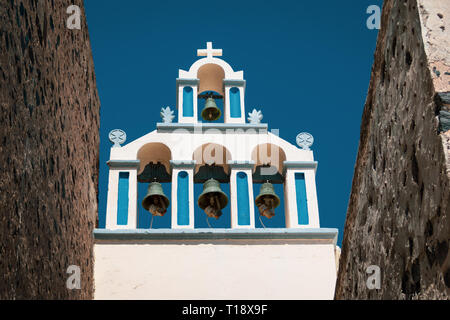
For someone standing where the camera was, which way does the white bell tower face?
facing the viewer
